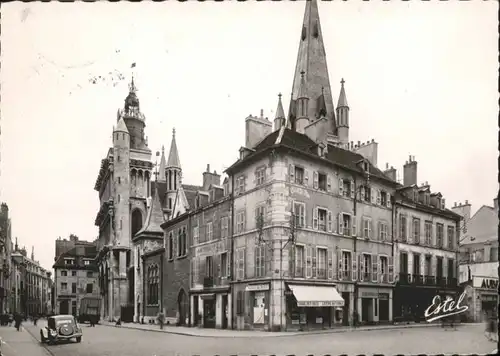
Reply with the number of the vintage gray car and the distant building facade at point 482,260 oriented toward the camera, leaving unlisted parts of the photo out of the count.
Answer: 1

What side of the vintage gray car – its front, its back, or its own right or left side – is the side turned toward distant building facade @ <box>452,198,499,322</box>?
right

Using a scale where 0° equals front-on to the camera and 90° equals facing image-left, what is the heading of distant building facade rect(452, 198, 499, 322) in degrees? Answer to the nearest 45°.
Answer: approximately 0°
